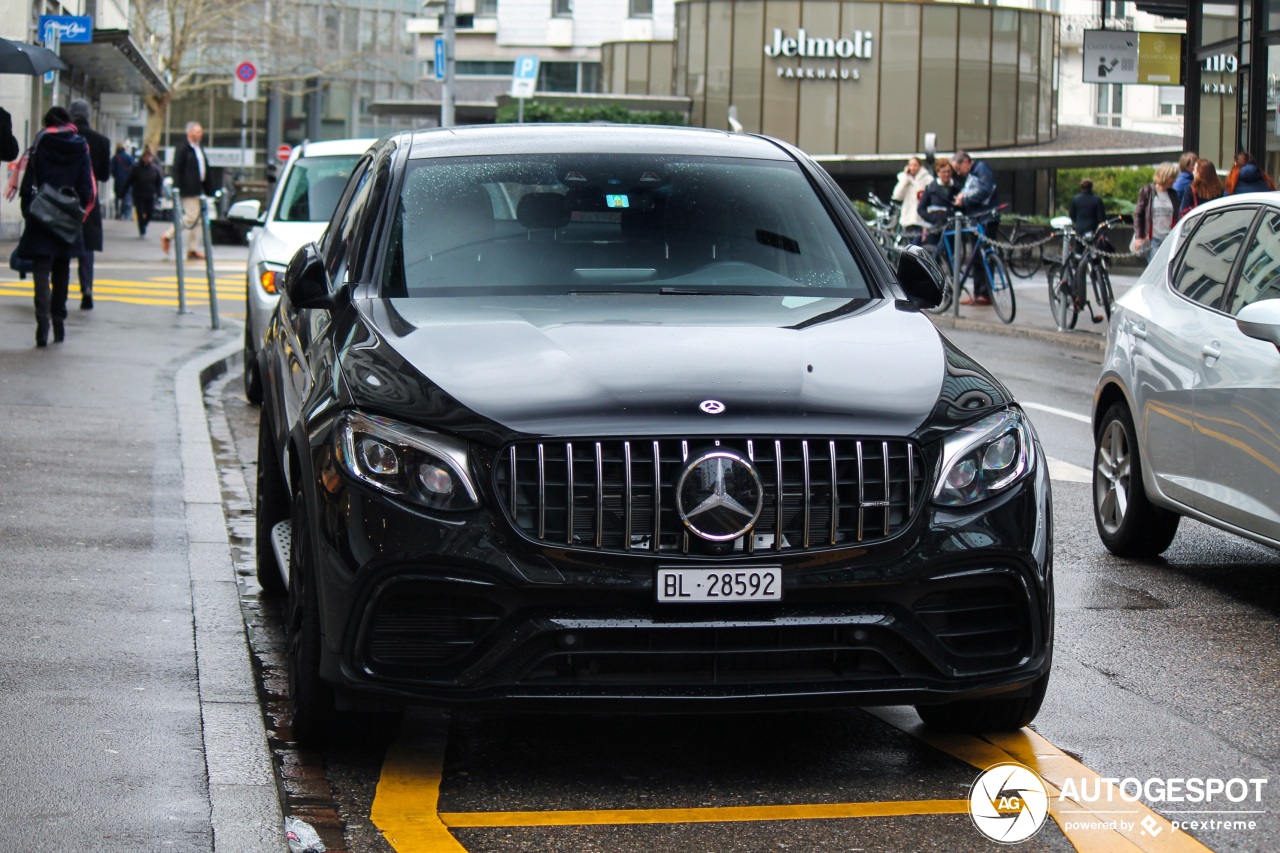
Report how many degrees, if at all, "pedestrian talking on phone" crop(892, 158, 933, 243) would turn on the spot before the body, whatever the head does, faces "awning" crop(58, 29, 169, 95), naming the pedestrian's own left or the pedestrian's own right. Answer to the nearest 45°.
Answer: approximately 135° to the pedestrian's own right

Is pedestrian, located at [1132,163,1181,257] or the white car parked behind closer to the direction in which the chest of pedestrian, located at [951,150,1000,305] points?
the white car parked behind

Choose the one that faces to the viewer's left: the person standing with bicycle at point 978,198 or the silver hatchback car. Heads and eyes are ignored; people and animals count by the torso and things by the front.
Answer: the person standing with bicycle

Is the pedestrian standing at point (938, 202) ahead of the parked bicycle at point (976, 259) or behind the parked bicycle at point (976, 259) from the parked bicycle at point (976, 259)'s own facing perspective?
behind

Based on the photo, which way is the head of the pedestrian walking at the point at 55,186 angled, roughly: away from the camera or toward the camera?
away from the camera

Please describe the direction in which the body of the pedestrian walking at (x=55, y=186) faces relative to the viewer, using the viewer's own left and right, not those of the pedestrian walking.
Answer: facing away from the viewer

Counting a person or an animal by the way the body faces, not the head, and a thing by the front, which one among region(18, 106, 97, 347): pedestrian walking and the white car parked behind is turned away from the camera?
the pedestrian walking

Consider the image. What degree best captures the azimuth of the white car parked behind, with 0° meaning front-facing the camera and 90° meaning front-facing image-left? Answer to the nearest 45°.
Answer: approximately 0°

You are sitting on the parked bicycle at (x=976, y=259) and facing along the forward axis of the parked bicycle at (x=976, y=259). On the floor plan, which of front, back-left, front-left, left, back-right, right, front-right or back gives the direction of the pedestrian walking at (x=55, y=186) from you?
right
